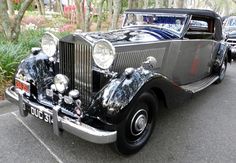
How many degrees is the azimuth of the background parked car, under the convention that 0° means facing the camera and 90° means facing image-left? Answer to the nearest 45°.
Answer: approximately 45°

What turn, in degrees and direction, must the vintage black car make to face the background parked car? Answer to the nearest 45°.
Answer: approximately 180°
